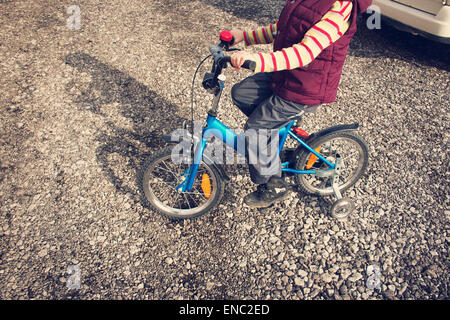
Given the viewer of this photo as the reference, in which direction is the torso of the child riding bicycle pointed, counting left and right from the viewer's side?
facing to the left of the viewer

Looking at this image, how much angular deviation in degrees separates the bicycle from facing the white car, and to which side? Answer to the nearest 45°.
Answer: approximately 135° to its right

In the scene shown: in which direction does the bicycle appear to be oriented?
to the viewer's left
